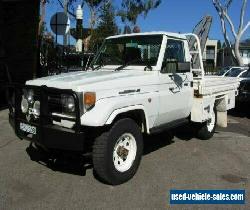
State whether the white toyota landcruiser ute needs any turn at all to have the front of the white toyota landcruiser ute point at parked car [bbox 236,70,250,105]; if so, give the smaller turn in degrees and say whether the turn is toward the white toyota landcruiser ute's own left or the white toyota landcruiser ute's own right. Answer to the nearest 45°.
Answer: approximately 180°

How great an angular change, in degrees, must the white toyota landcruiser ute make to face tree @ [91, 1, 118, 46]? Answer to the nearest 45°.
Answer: approximately 135° to its right

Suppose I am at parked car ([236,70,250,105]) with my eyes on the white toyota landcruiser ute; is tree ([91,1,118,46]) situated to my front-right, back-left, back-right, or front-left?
back-right

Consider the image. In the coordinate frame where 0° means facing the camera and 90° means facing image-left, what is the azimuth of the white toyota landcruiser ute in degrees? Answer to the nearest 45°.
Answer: approximately 45°
